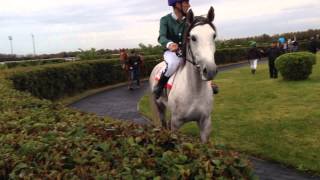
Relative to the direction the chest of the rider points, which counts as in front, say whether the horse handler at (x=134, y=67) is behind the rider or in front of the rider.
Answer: behind

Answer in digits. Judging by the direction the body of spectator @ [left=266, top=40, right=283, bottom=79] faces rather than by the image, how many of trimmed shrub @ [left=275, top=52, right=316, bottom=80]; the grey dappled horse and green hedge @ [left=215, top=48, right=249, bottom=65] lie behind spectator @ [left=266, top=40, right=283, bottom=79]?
1

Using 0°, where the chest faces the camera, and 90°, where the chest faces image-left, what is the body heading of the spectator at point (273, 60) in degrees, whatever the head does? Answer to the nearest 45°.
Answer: approximately 0°

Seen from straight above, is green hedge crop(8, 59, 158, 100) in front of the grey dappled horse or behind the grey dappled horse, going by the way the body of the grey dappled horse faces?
behind

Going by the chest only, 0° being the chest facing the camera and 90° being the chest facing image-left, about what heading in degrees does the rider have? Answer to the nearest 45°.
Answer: approximately 315°

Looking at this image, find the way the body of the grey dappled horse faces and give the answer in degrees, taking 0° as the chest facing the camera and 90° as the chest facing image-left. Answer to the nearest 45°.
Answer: approximately 315°

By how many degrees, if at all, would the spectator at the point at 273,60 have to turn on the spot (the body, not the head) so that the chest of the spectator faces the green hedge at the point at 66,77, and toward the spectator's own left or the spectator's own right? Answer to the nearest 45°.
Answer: approximately 45° to the spectator's own right

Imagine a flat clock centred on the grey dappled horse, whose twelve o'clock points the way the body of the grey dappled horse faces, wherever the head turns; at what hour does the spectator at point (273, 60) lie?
The spectator is roughly at 8 o'clock from the grey dappled horse.

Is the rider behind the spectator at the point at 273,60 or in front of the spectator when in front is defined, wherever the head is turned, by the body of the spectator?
in front

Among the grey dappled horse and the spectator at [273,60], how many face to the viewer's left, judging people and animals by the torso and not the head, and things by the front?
0

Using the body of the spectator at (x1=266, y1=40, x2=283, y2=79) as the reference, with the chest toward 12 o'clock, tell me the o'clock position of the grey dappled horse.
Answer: The grey dappled horse is roughly at 12 o'clock from the spectator.

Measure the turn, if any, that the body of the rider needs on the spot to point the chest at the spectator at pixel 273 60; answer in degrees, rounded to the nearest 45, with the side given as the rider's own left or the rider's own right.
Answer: approximately 135° to the rider's own left
